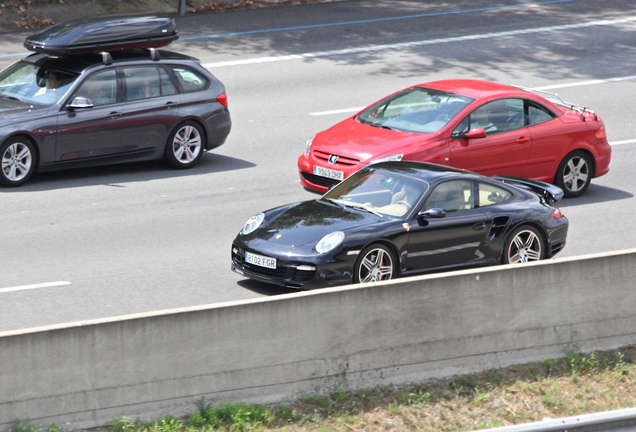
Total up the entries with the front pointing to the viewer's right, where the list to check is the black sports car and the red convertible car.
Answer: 0

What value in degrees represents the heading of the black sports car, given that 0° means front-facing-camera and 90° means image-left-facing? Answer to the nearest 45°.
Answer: approximately 45°

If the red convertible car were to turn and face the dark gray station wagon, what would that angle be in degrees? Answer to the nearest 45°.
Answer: approximately 45° to its right

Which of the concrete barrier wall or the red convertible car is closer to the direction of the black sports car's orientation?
the concrete barrier wall

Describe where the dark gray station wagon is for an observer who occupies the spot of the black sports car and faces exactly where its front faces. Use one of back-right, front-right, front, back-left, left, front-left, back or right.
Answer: right

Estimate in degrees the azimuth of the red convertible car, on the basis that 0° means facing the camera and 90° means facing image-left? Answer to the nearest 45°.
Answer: approximately 45°
